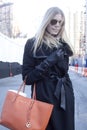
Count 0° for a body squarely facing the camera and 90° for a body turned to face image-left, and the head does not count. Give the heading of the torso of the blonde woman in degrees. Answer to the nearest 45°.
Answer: approximately 315°

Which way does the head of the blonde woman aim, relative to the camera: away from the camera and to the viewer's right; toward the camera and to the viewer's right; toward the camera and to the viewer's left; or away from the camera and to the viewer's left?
toward the camera and to the viewer's right
